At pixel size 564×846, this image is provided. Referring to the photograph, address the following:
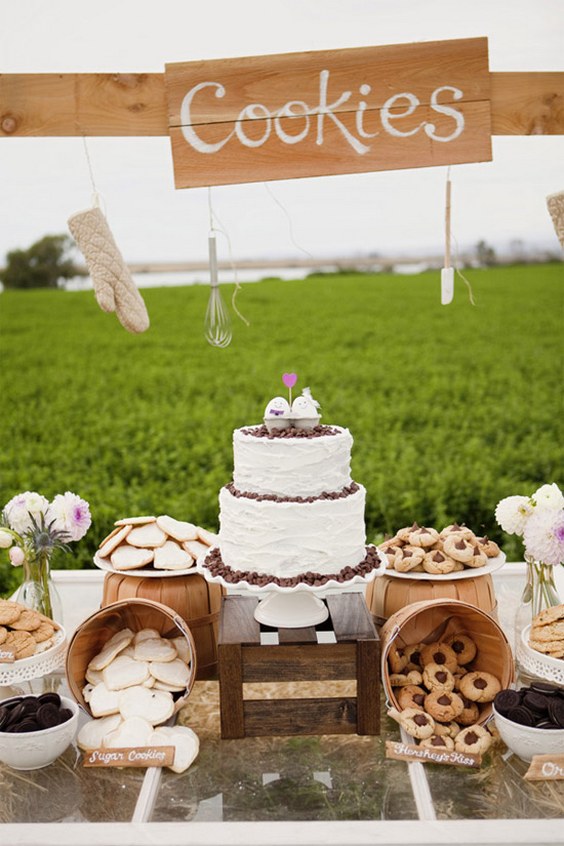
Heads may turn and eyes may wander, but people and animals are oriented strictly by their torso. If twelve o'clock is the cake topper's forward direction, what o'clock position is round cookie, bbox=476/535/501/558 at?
The round cookie is roughly at 8 o'clock from the cake topper.

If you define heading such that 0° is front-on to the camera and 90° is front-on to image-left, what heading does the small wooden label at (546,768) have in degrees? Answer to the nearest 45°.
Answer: approximately 0°

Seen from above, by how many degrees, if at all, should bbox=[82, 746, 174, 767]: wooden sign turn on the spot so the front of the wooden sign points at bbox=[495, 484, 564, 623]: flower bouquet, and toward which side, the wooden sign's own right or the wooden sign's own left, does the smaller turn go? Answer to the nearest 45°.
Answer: approximately 90° to the wooden sign's own left

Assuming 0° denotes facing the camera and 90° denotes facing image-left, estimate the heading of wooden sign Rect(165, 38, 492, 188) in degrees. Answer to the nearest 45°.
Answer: approximately 0°

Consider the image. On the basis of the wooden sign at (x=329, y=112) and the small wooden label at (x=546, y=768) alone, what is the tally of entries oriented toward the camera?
2

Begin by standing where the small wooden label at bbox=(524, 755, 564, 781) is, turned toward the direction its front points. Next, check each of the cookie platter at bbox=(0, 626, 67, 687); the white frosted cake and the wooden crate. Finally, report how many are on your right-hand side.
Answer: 3
